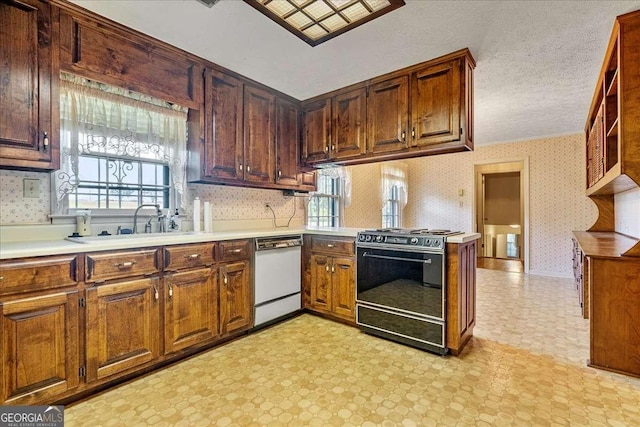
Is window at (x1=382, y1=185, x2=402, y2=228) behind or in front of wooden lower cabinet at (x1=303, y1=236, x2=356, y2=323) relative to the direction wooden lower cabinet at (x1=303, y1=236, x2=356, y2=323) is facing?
behind

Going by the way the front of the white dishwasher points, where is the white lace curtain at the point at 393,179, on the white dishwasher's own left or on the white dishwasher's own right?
on the white dishwasher's own left

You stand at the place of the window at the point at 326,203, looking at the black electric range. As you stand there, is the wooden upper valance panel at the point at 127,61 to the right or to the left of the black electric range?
right

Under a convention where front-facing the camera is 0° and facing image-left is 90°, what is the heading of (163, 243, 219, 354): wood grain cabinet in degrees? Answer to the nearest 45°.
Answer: approximately 315°
